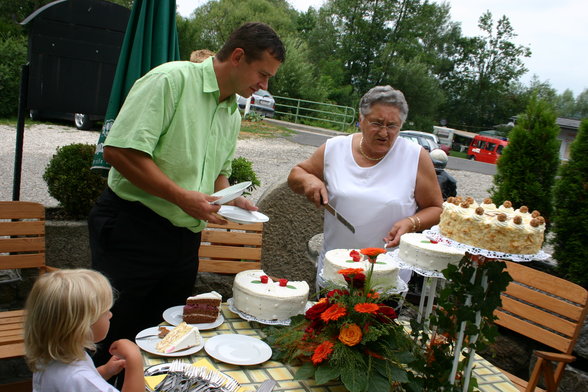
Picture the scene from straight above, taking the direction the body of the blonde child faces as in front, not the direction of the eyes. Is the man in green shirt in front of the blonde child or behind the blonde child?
in front

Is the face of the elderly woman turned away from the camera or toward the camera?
toward the camera

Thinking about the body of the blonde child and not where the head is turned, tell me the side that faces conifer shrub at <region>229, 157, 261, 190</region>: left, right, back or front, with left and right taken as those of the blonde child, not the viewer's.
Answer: front

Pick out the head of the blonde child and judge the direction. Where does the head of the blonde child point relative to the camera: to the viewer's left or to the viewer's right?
to the viewer's right

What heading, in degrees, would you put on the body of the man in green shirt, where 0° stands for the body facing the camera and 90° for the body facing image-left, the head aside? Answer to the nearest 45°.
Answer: approximately 315°

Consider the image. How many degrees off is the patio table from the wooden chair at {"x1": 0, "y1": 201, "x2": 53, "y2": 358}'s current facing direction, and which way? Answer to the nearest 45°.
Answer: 0° — it already faces it

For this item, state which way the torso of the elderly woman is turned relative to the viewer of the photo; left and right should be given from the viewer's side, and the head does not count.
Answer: facing the viewer

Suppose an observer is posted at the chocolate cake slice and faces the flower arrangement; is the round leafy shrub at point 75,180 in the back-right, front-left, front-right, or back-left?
back-left

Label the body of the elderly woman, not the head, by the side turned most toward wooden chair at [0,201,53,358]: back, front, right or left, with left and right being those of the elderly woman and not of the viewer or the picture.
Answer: right

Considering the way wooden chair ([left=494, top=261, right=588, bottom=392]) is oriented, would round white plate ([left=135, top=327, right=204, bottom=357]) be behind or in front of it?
in front

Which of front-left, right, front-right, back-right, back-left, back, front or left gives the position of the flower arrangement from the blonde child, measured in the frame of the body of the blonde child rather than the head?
front-right

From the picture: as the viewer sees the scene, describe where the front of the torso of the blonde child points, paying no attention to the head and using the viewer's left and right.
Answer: facing away from the viewer and to the right of the viewer

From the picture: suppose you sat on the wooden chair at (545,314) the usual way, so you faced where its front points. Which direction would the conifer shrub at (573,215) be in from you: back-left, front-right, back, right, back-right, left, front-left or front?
back-right
